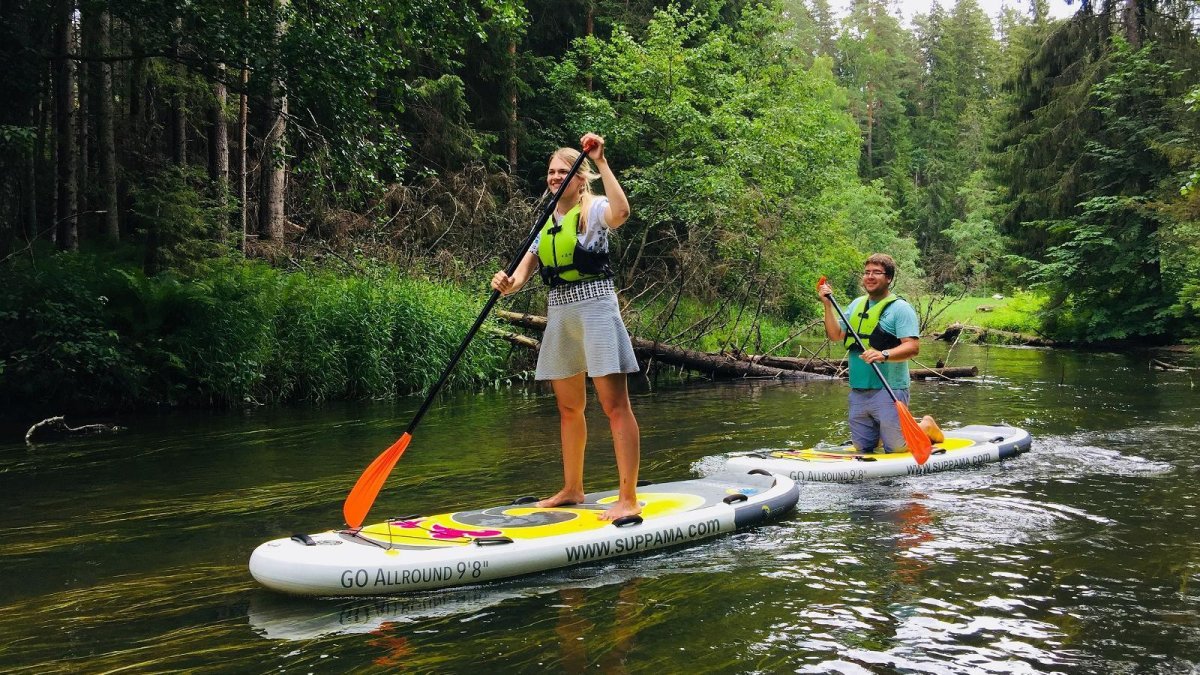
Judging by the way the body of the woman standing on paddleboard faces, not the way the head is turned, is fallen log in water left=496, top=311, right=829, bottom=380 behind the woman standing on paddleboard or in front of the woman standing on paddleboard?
behind

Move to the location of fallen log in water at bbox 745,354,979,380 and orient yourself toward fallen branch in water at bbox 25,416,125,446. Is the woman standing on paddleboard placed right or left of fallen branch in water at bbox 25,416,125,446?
left

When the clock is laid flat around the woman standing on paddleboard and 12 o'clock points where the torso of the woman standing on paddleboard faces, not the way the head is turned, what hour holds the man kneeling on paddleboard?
The man kneeling on paddleboard is roughly at 6 o'clock from the woman standing on paddleboard.

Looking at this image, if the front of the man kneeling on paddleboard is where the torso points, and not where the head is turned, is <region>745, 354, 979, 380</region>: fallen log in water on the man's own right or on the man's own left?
on the man's own right

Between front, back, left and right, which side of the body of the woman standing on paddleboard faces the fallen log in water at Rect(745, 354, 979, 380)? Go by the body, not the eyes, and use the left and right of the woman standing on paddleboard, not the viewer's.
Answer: back

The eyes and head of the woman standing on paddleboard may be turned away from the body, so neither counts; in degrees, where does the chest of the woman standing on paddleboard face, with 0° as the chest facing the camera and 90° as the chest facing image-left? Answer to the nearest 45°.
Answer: approximately 45°

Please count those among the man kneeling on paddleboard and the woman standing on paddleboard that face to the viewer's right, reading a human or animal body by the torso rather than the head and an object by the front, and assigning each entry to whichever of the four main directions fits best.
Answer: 0

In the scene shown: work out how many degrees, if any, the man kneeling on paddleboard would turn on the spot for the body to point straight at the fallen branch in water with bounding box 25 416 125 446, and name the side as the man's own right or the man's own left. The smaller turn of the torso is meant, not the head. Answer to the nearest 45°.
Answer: approximately 45° to the man's own right
